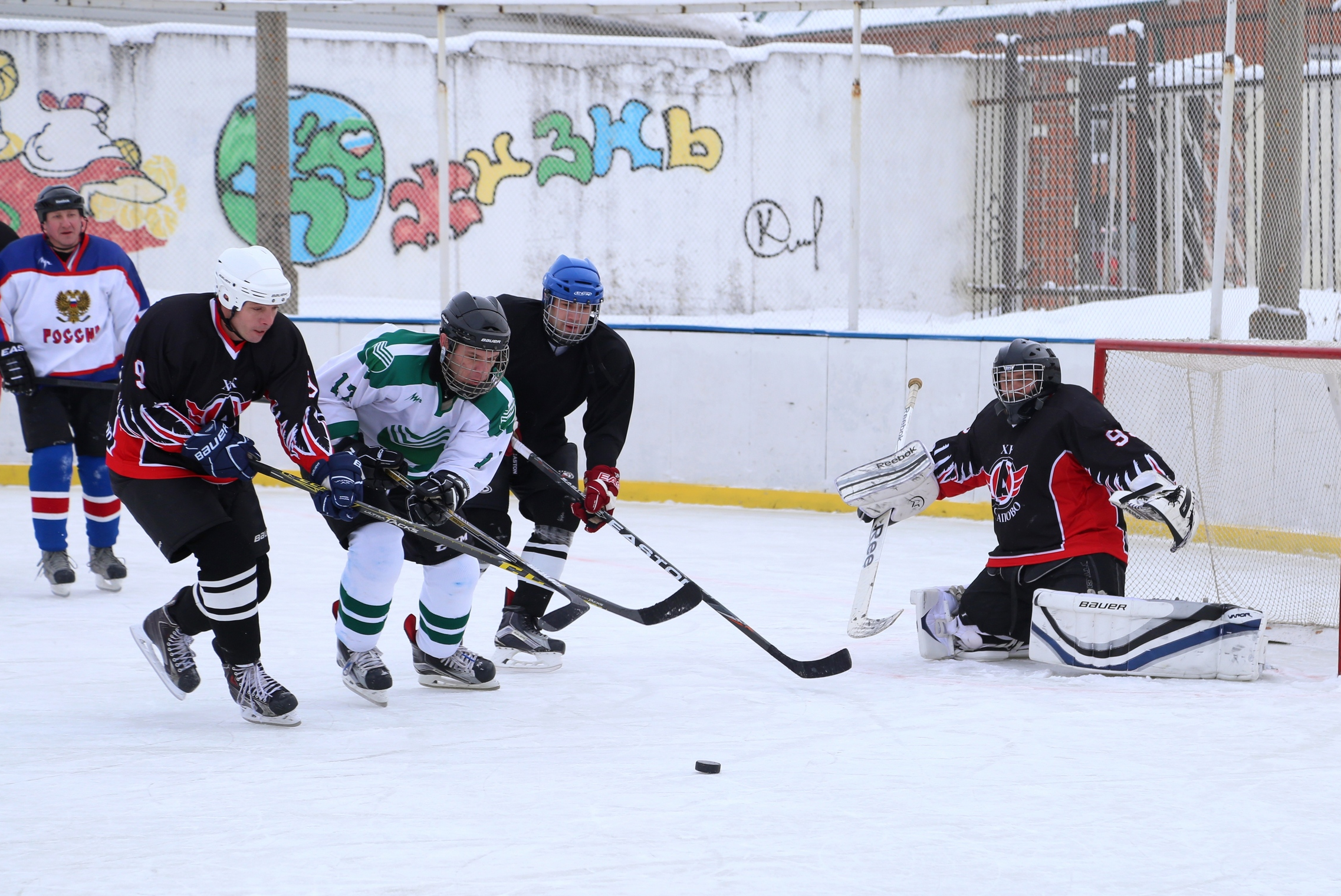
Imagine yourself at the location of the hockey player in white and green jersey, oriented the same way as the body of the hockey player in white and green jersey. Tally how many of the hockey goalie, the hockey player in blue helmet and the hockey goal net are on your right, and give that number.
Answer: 0

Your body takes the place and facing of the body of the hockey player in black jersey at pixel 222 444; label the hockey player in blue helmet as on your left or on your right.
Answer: on your left

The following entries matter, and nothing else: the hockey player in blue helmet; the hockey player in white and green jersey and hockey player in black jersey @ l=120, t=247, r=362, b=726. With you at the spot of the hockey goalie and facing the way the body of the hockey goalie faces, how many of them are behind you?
0

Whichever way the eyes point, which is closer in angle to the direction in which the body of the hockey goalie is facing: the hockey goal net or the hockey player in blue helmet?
the hockey player in blue helmet

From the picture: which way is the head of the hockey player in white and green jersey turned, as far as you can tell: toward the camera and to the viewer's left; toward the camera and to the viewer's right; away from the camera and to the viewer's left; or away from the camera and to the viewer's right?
toward the camera and to the viewer's right

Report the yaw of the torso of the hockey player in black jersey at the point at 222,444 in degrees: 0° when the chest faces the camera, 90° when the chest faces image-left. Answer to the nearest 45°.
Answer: approximately 315°

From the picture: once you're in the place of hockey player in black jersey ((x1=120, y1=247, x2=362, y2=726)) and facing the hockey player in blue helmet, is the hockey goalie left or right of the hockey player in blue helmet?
right

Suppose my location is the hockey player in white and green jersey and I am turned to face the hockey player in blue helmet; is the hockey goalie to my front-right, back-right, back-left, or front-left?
front-right

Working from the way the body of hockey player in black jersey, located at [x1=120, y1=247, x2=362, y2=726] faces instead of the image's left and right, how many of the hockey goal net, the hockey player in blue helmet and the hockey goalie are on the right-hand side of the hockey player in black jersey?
0

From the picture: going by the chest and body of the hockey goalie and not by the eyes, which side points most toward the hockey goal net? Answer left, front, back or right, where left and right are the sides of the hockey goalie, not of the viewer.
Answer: back

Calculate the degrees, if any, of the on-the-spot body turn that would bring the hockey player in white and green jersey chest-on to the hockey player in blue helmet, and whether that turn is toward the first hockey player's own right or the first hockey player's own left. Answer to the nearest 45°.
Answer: approximately 90° to the first hockey player's own left

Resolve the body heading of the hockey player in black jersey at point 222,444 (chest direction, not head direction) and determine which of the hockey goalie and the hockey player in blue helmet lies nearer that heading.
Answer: the hockey goalie

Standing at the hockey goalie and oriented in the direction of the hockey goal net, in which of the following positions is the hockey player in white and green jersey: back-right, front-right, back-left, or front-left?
back-left

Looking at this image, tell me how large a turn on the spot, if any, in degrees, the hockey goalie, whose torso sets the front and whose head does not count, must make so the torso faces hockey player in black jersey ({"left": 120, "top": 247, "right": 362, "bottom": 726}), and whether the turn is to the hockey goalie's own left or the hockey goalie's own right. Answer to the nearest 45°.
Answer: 0° — they already face them

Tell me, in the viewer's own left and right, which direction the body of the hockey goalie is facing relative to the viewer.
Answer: facing the viewer and to the left of the viewer

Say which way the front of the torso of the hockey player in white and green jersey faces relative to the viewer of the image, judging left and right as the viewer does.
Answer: facing the viewer and to the right of the viewer
